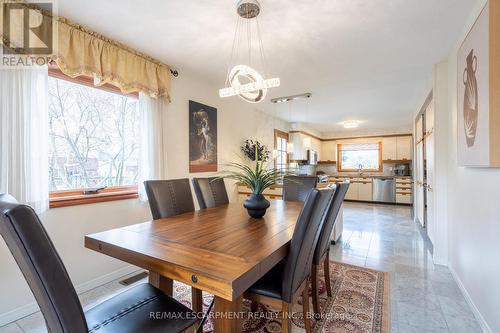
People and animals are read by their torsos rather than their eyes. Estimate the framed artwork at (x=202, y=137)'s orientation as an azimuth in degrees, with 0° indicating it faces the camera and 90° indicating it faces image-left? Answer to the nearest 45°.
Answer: approximately 315°

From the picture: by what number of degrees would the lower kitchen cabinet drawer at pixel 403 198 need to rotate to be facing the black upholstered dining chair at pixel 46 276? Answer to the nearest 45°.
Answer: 0° — it already faces it

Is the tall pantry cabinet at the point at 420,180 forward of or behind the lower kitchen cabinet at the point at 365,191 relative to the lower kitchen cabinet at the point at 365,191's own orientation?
forward

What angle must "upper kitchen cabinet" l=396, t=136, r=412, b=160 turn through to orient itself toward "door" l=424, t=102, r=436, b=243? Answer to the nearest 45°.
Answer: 0° — it already faces it

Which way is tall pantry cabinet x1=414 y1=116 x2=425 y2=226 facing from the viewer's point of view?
to the viewer's left

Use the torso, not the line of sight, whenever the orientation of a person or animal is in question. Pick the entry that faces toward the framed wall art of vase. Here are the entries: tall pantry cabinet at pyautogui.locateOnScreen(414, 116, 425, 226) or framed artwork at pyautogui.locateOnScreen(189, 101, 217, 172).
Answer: the framed artwork

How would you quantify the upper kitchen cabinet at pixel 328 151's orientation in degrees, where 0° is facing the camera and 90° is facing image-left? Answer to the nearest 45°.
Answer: approximately 0°

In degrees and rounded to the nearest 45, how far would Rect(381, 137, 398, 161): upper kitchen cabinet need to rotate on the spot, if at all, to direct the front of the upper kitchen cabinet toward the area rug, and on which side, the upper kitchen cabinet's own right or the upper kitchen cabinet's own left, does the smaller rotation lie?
0° — it already faces it

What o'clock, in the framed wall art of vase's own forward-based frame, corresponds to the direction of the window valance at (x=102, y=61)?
The window valance is roughly at 11 o'clock from the framed wall art of vase.

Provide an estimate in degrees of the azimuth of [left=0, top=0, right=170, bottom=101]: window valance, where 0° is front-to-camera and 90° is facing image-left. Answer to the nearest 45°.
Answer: approximately 315°

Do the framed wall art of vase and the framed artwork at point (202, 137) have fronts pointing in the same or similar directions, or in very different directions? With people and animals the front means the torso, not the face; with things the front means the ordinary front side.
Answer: very different directions

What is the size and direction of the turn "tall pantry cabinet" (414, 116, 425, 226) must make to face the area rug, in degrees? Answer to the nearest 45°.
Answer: approximately 90° to its left

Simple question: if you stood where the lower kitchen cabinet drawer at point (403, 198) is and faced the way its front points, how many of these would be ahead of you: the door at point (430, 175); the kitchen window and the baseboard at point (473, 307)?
2

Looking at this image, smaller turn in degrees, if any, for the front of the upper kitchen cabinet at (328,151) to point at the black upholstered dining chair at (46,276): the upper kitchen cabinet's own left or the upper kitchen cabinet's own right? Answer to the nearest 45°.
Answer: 0° — it already faces it

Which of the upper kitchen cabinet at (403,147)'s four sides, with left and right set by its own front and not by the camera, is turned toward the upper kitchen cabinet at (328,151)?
right
